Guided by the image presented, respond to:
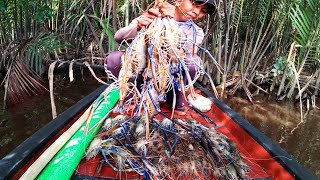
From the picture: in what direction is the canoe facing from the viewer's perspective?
away from the camera
